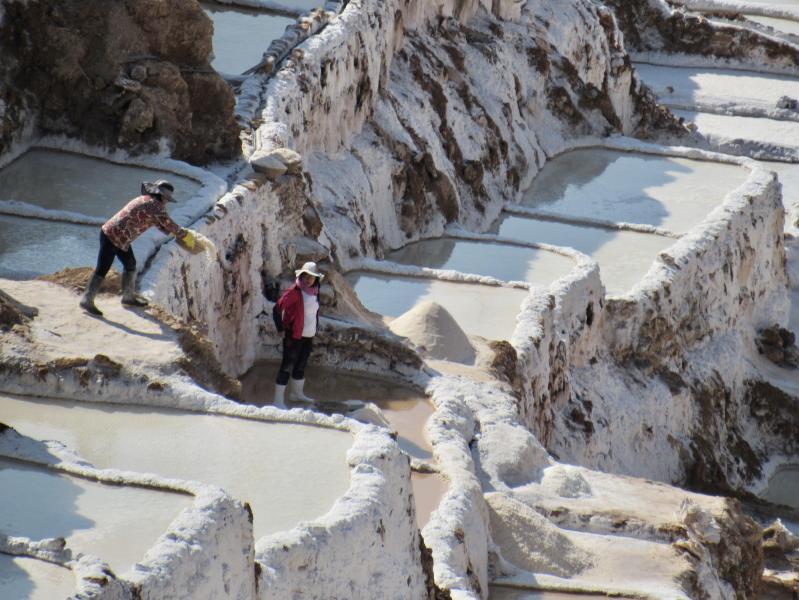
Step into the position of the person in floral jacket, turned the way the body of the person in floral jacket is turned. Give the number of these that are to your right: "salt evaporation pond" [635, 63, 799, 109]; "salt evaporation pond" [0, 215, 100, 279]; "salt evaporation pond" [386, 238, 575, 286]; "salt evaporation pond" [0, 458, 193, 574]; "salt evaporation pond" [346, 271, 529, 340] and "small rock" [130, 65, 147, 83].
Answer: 1

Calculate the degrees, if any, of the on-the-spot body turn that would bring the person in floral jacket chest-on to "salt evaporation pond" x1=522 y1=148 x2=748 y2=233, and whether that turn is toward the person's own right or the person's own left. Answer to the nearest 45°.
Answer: approximately 45° to the person's own left

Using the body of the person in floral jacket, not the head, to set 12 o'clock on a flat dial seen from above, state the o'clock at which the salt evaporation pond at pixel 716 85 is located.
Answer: The salt evaporation pond is roughly at 10 o'clock from the person in floral jacket.

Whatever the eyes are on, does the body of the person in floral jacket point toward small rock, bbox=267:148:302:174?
no

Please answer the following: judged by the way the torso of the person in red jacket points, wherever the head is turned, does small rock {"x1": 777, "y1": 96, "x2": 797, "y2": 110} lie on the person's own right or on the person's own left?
on the person's own left

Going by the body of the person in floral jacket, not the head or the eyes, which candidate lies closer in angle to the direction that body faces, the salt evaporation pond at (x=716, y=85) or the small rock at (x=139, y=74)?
the salt evaporation pond

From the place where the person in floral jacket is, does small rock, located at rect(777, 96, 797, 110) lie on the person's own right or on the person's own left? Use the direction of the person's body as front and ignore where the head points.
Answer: on the person's own left

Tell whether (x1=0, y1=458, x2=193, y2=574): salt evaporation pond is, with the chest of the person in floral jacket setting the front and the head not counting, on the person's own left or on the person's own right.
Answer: on the person's own right

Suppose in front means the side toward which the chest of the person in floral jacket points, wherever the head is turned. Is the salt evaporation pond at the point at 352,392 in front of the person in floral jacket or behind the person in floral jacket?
in front

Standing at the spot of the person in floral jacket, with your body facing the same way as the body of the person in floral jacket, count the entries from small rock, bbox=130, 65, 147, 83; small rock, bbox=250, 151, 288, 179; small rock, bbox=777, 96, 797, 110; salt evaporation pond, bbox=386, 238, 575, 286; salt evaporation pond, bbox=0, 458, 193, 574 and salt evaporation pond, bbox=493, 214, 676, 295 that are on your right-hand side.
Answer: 1

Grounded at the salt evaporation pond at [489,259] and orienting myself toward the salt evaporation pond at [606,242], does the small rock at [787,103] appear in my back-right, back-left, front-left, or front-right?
front-left

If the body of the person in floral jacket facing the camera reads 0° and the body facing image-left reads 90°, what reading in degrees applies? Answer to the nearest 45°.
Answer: approximately 270°

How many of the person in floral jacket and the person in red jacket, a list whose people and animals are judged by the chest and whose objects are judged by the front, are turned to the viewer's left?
0

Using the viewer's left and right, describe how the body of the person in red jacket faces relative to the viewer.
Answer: facing the viewer and to the right of the viewer

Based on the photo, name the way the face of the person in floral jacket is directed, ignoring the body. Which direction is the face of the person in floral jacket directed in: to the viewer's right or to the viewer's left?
to the viewer's right

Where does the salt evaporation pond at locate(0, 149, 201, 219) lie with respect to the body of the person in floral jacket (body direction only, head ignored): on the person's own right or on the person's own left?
on the person's own left
